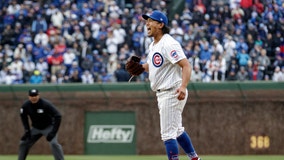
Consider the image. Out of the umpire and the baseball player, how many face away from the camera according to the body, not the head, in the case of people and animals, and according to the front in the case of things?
0

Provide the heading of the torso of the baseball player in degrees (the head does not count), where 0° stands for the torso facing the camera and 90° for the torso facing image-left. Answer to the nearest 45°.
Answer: approximately 45°

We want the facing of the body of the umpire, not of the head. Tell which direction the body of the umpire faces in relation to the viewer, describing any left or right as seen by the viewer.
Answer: facing the viewer

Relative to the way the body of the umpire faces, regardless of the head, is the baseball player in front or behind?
in front

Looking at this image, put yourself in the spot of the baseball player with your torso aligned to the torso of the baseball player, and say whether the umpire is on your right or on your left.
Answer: on your right
